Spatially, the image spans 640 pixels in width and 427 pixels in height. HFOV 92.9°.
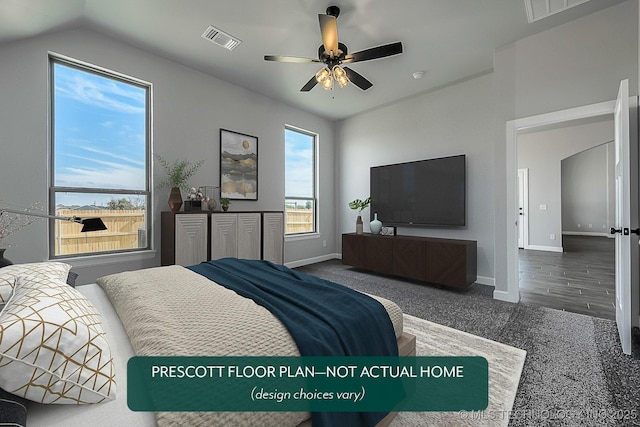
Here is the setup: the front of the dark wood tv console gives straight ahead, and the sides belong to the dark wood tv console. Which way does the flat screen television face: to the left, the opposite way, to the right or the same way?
the same way

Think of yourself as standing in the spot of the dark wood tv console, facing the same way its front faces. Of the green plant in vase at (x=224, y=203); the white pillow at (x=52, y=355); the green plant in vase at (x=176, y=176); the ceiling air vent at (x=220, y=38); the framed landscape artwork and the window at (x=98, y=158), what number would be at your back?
0

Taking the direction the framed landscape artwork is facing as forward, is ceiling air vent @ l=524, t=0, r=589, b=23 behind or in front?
in front

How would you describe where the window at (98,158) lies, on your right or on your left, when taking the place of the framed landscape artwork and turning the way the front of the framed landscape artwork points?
on your right

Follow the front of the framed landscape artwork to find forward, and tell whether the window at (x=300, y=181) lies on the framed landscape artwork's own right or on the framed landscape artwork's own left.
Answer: on the framed landscape artwork's own left

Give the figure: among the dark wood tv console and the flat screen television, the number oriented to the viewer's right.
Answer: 0

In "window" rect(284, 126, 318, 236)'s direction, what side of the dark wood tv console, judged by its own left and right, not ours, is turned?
right

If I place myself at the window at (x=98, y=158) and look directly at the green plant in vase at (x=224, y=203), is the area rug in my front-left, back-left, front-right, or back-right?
front-right

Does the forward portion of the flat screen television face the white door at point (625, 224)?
no

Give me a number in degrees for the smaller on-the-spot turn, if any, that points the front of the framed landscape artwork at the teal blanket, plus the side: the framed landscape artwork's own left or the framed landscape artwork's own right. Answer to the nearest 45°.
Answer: approximately 45° to the framed landscape artwork's own right

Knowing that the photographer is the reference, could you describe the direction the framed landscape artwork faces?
facing the viewer and to the right of the viewer

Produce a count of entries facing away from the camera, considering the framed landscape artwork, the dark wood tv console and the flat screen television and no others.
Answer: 0

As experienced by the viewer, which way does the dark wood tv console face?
facing the viewer and to the left of the viewer

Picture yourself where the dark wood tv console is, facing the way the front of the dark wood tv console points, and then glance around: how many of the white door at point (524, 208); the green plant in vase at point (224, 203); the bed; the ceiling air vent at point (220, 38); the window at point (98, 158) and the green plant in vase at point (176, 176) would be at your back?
1

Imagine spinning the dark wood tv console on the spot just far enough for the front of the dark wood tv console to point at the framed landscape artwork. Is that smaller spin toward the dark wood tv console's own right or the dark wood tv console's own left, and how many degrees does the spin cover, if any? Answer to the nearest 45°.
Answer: approximately 45° to the dark wood tv console's own right

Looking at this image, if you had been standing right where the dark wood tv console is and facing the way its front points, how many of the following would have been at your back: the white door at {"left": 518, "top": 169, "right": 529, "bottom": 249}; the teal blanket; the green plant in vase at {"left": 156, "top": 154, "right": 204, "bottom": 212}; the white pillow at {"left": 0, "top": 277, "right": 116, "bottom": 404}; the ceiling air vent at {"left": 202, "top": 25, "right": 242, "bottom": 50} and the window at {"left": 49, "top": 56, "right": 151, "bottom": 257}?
1
